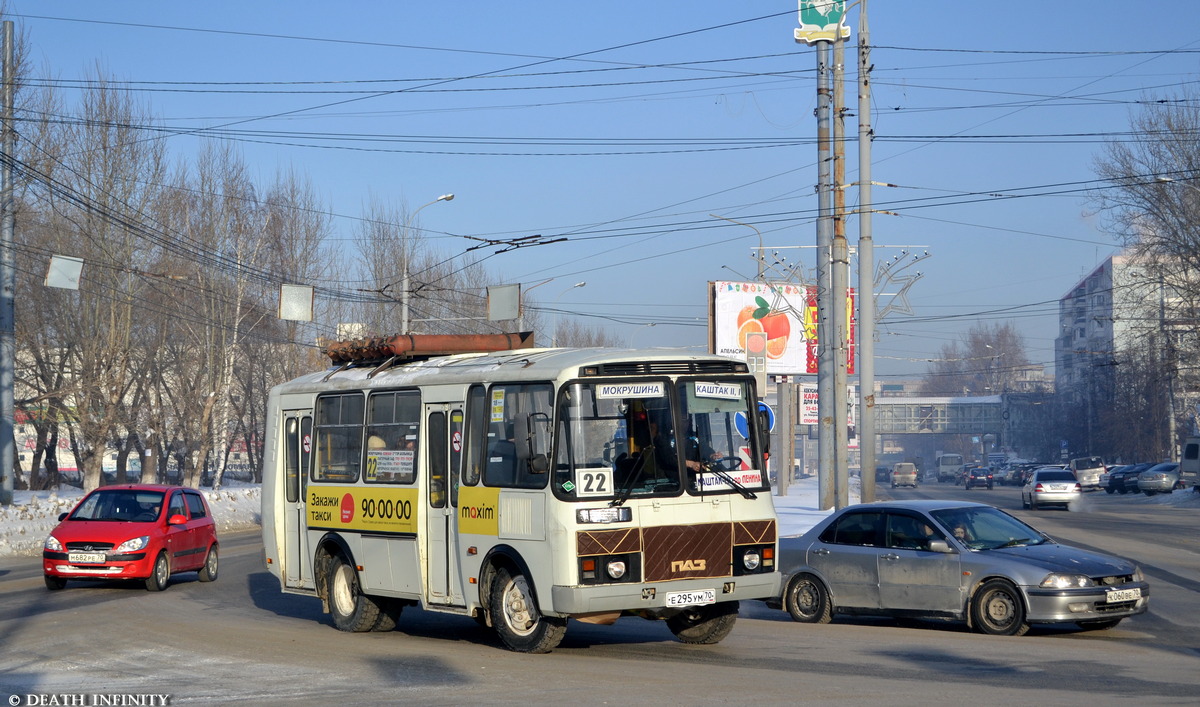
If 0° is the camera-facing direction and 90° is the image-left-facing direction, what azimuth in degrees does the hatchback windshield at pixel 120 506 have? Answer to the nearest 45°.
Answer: approximately 45°

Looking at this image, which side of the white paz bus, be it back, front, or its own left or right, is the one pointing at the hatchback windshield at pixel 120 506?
back

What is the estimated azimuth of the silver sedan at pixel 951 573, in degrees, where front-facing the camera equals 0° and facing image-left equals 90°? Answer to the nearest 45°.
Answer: approximately 315°

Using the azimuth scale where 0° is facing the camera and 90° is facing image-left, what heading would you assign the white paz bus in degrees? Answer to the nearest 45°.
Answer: approximately 315°

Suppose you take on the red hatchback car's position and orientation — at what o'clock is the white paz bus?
The white paz bus is roughly at 10 o'clock from the red hatchback car.

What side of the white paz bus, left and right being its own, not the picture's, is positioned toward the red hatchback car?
back

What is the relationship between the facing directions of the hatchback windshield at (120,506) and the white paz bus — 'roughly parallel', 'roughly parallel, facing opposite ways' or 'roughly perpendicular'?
roughly perpendicular

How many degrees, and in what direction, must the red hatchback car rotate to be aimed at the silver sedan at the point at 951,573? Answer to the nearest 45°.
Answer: approximately 90° to its left

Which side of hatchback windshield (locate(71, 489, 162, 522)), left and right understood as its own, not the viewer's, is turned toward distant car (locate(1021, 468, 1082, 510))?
back
